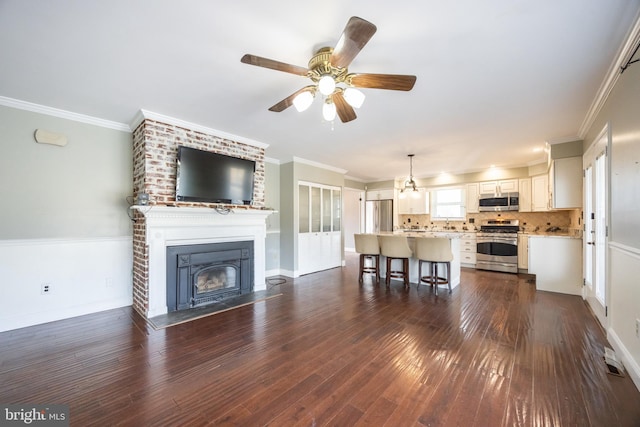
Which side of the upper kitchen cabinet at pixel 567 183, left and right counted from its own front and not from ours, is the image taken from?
left

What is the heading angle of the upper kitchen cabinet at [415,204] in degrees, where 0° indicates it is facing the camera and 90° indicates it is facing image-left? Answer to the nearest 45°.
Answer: approximately 0°

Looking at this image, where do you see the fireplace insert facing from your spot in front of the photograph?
facing the viewer and to the right of the viewer

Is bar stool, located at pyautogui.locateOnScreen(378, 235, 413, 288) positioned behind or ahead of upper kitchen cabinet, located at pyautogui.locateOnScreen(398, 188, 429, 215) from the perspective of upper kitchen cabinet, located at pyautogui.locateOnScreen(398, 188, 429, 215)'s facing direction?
ahead

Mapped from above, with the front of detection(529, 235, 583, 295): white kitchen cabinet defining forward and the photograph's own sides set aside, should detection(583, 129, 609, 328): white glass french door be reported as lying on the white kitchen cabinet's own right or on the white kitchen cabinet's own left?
on the white kitchen cabinet's own left

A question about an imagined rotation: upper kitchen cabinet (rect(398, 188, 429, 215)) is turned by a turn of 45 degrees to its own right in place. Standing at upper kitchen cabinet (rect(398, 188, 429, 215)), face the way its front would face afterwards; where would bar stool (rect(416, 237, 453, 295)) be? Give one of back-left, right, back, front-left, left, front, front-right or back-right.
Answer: front-left

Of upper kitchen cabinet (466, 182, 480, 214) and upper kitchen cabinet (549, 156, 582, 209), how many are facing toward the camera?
1

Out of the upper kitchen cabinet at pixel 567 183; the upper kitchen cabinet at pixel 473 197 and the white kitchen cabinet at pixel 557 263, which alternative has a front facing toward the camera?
the upper kitchen cabinet at pixel 473 197

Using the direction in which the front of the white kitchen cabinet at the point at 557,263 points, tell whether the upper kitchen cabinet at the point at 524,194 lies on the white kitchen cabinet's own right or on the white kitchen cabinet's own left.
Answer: on the white kitchen cabinet's own right

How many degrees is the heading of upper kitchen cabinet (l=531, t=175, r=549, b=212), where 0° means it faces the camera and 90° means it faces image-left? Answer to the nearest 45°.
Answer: approximately 45°

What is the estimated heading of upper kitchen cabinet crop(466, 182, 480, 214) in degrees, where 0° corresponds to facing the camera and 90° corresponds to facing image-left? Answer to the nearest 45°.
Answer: approximately 0°
